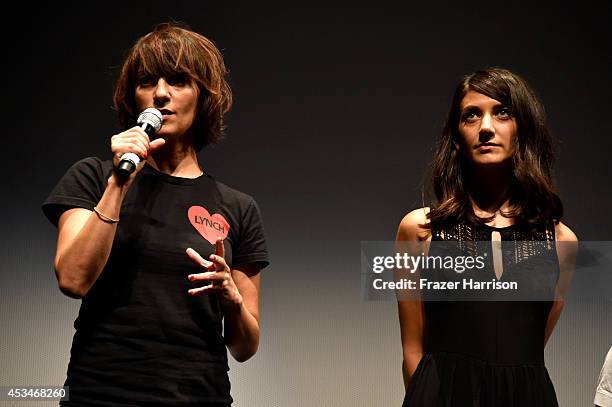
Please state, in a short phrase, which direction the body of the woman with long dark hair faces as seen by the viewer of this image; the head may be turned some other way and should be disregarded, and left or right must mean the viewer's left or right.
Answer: facing the viewer
